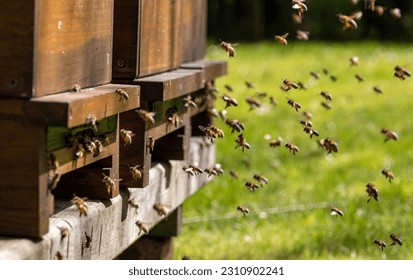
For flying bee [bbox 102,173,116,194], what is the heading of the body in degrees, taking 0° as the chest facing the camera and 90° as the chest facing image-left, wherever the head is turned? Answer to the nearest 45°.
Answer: approximately 90°
